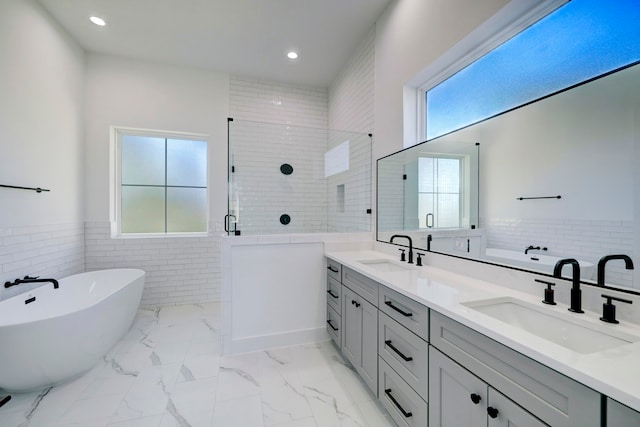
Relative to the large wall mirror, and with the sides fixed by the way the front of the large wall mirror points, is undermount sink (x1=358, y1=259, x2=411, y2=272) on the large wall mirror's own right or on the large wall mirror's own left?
on the large wall mirror's own right

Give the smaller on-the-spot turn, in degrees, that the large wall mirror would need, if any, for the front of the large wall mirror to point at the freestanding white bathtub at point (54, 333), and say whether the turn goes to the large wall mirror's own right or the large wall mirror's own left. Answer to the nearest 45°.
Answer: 0° — it already faces it

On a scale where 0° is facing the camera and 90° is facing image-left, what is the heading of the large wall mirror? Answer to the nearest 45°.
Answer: approximately 45°

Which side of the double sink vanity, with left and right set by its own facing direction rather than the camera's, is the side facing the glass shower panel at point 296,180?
right

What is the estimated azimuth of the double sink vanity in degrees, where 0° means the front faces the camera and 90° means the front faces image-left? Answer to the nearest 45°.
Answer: approximately 45°

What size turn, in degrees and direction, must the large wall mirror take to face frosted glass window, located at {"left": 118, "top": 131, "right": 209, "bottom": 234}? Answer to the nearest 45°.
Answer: approximately 45° to its right

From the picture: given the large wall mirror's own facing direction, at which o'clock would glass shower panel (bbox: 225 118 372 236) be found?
The glass shower panel is roughly at 2 o'clock from the large wall mirror.
